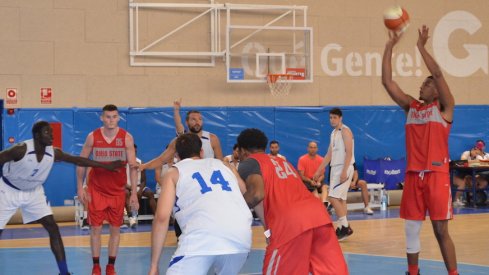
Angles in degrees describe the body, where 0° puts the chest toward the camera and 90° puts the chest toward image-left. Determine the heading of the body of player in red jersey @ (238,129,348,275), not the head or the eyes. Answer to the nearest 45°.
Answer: approximately 135°

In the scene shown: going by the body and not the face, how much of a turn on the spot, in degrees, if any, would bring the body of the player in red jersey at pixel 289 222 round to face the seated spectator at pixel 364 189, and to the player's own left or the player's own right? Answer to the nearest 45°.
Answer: approximately 45° to the player's own right

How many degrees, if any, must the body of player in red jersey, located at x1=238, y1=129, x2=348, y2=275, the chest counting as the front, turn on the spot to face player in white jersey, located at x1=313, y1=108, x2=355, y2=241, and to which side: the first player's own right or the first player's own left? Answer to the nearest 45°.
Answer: approximately 45° to the first player's own right

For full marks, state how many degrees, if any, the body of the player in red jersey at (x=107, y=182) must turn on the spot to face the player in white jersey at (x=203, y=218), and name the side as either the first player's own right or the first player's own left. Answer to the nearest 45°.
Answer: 0° — they already face them

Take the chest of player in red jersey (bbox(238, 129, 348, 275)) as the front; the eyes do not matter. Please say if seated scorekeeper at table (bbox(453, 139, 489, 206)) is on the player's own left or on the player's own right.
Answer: on the player's own right

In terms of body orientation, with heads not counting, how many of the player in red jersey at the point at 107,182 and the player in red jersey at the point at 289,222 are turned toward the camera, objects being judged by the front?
1

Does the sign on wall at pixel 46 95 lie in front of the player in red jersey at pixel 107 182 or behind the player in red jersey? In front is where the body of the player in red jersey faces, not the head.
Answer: behind

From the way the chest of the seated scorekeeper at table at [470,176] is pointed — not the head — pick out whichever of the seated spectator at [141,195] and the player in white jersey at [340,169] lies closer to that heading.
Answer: the player in white jersey

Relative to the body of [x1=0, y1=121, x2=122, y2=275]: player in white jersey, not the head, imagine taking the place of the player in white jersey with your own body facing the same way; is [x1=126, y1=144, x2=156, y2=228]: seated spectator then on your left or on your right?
on your left

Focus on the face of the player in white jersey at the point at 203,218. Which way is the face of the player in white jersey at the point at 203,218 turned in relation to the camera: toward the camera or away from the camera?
away from the camera

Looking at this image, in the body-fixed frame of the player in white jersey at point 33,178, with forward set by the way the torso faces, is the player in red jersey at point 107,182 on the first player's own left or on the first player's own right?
on the first player's own left

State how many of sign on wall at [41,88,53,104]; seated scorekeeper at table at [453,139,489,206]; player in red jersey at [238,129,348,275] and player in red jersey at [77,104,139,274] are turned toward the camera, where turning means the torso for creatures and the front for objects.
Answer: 3
